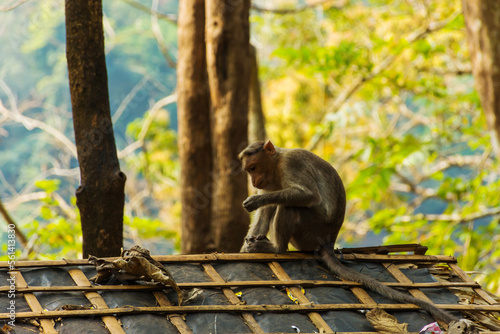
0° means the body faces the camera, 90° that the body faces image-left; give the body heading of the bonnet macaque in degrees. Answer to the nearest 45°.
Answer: approximately 90°

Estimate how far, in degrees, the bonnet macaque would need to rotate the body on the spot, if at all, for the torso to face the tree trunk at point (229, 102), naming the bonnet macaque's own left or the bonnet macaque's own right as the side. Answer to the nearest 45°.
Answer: approximately 45° to the bonnet macaque's own right

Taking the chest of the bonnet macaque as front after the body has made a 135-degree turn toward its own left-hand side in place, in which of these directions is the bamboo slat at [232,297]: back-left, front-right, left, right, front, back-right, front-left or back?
front-right

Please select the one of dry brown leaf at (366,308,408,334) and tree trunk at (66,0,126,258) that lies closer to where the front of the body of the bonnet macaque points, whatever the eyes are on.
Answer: the tree trunk

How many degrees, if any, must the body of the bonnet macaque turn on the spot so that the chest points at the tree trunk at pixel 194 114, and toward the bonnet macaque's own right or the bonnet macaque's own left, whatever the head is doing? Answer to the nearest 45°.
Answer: approximately 45° to the bonnet macaque's own right
